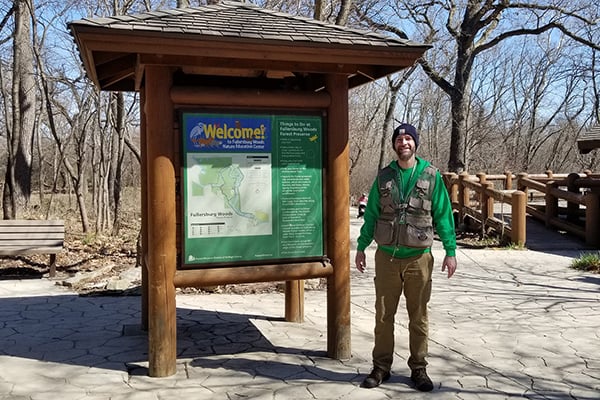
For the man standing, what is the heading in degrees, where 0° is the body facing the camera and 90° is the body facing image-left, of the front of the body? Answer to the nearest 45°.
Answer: approximately 0°

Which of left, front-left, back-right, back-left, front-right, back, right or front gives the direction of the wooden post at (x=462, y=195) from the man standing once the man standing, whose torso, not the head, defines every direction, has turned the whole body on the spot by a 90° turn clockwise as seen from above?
right

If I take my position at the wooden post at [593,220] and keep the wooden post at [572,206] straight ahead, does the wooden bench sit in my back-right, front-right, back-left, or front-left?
back-left

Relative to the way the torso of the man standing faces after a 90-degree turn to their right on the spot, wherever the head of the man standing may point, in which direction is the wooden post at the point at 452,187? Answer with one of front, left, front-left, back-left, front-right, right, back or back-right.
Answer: right

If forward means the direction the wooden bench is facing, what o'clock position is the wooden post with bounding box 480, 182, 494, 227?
The wooden post is roughly at 9 o'clock from the wooden bench.

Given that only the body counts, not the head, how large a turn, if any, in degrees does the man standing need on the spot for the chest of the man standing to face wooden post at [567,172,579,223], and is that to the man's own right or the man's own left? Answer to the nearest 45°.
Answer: approximately 180°

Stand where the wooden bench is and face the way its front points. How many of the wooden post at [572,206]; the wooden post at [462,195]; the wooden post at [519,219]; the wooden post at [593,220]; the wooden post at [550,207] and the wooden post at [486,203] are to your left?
6

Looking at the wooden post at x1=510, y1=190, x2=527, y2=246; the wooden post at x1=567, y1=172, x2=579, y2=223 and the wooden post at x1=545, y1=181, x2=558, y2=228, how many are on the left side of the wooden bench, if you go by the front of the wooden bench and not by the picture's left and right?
3

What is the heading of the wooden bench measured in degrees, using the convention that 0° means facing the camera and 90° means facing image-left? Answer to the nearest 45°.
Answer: approximately 0°

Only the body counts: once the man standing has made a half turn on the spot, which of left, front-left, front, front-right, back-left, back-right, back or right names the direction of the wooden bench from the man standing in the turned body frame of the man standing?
front-left

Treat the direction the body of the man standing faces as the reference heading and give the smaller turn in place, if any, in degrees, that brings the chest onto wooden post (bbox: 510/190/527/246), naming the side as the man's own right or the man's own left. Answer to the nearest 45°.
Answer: approximately 180°

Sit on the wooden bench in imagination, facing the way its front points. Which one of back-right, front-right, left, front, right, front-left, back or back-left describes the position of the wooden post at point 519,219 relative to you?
left
